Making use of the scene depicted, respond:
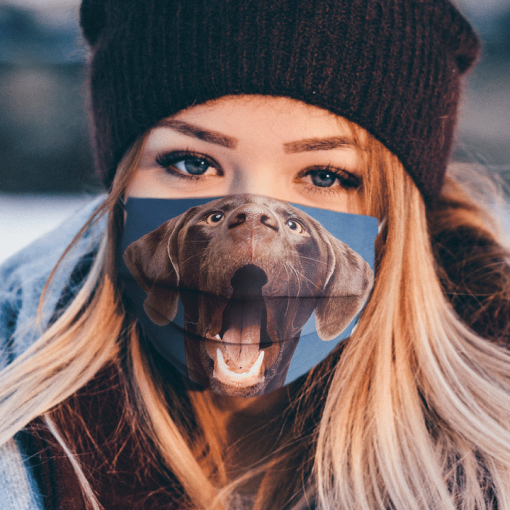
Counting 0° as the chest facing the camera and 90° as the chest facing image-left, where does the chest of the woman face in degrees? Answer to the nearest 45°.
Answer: approximately 0°
